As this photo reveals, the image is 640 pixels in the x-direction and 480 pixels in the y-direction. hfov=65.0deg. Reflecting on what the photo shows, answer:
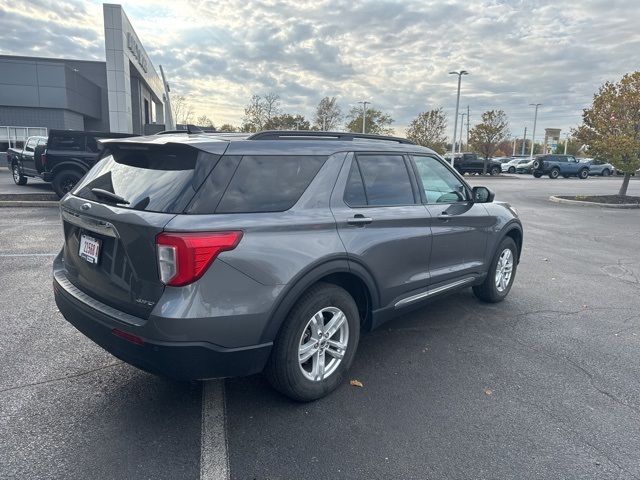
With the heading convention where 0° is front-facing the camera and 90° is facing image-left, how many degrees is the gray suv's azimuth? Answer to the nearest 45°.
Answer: approximately 225°

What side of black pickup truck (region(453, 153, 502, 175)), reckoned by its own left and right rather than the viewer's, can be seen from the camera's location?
right

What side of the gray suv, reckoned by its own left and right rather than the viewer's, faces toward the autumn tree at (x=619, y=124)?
front

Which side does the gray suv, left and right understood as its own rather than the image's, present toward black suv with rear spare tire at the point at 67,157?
left

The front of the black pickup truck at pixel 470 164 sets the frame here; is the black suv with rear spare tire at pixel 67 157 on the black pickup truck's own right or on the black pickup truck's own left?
on the black pickup truck's own right

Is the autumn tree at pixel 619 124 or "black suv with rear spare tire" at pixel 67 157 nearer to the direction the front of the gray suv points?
the autumn tree

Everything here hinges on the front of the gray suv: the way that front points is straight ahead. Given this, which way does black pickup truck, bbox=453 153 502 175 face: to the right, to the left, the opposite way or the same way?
to the right

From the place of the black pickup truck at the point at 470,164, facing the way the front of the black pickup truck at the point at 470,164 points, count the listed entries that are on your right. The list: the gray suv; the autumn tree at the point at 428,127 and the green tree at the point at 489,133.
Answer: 1

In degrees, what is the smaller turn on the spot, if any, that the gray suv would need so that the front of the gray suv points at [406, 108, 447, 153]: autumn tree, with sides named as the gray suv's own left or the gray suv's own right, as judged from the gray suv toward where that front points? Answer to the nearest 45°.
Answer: approximately 45° to the gray suv's own left

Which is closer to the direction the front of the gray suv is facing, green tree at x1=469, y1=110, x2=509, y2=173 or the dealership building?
the green tree

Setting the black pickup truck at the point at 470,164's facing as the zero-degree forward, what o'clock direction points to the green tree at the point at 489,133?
The green tree is roughly at 10 o'clock from the black pickup truck.
